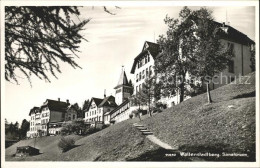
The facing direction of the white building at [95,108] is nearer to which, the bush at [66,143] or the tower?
the bush

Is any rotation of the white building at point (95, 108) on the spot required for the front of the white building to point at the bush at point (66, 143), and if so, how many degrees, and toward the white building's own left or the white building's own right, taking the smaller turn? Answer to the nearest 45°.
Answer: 0° — it already faces it

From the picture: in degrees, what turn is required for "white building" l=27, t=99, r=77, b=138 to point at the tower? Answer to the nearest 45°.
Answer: approximately 135° to its left

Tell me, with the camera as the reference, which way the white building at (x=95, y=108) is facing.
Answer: facing the viewer and to the left of the viewer

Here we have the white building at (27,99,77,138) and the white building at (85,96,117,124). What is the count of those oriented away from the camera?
0

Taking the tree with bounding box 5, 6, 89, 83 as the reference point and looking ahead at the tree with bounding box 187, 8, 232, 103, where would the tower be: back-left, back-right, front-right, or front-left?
front-left

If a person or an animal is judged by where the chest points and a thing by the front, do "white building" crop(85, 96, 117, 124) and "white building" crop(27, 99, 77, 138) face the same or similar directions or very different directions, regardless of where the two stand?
same or similar directions

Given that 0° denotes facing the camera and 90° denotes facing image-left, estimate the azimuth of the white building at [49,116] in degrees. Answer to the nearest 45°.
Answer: approximately 45°
